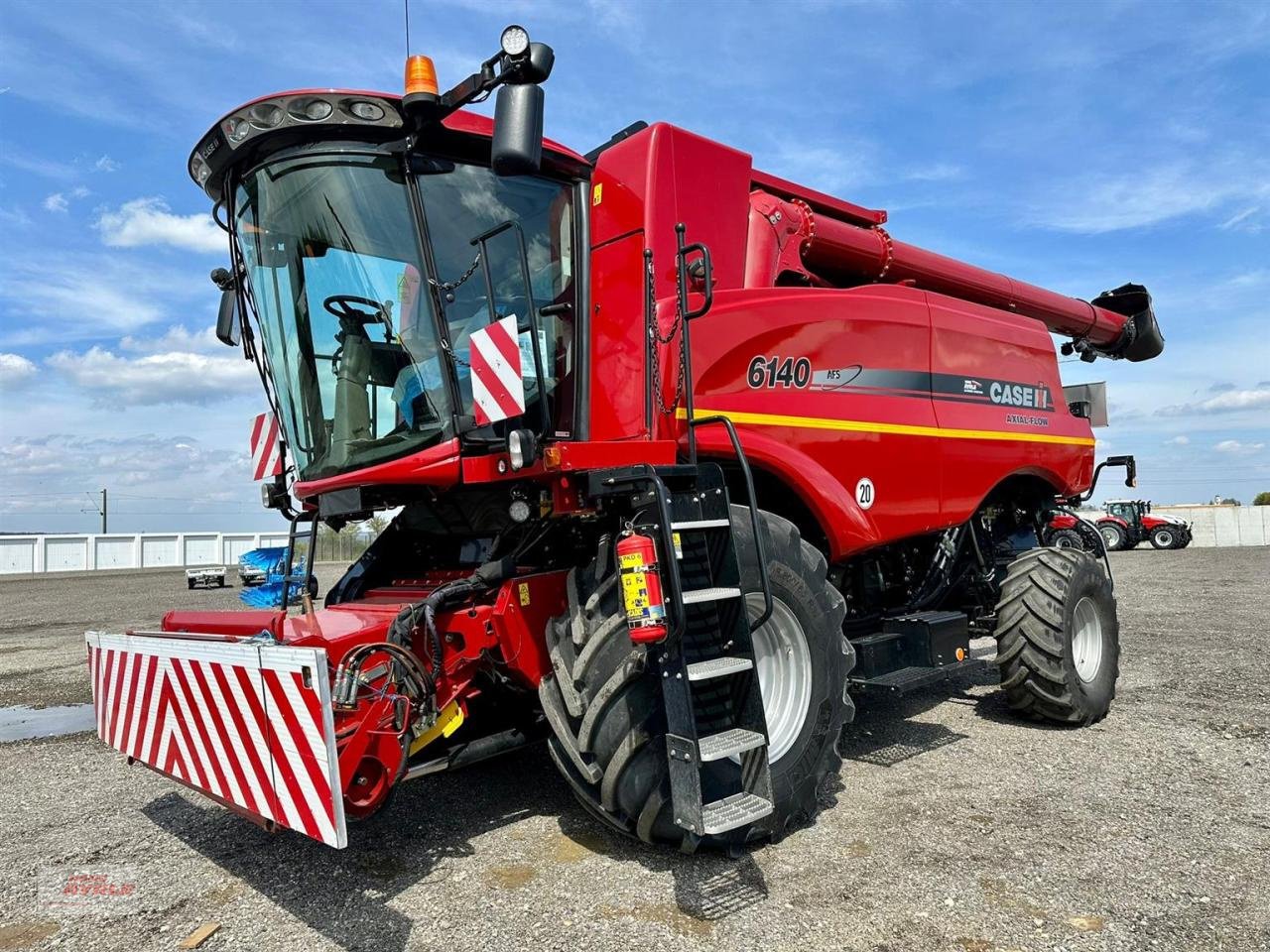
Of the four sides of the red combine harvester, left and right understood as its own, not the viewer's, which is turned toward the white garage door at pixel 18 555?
right

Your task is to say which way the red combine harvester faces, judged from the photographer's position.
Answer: facing the viewer and to the left of the viewer

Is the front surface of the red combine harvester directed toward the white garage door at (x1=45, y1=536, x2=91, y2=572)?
no

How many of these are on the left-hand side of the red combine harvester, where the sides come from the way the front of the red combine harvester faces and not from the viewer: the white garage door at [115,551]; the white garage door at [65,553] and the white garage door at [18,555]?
0

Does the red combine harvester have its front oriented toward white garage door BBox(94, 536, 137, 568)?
no

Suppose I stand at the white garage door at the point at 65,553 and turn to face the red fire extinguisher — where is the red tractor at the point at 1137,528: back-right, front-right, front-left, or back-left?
front-left

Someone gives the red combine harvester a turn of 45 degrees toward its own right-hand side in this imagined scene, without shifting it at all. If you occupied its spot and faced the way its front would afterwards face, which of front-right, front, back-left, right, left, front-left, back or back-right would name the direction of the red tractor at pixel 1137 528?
back-right
